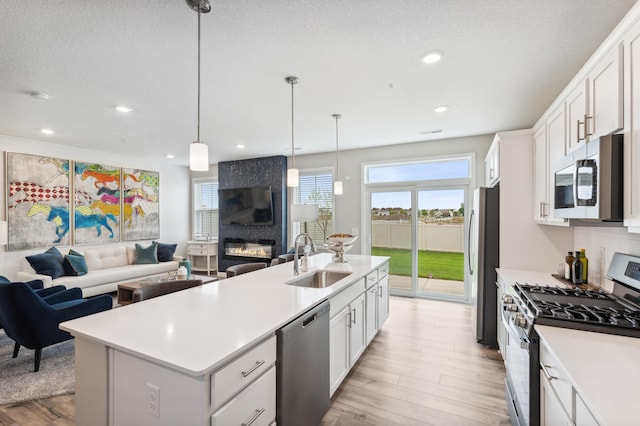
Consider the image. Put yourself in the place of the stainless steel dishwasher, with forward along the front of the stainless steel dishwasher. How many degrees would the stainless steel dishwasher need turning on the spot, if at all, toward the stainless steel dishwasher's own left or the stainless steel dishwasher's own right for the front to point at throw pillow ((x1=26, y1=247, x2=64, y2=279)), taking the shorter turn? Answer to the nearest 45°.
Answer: approximately 180°

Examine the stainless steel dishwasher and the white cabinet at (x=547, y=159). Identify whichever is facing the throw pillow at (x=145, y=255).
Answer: the white cabinet

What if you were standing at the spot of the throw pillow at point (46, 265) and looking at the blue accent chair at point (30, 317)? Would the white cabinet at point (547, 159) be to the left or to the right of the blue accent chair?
left

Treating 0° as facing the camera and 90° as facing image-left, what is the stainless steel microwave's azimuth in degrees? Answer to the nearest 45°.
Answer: approximately 45°

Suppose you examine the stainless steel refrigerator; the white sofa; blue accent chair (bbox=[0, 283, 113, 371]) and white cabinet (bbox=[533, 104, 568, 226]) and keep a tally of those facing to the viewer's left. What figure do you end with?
2

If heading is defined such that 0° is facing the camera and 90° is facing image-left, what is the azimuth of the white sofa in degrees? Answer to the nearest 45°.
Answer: approximately 315°

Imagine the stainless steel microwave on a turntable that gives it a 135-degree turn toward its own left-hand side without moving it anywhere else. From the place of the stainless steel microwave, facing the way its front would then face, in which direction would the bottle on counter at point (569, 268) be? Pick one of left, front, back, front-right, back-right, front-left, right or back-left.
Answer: left

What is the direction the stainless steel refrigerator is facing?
to the viewer's left

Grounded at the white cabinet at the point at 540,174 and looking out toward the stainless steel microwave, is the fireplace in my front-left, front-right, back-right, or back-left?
back-right

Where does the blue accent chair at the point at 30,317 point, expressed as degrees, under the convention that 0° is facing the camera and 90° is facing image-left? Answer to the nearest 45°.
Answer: approximately 225°

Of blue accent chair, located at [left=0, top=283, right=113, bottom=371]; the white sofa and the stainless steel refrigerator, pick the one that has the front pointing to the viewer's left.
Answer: the stainless steel refrigerator

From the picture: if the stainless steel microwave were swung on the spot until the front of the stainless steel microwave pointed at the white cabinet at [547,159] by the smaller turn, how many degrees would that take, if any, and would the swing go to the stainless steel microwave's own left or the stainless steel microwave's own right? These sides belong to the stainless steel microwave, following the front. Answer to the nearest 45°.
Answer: approximately 135° to the stainless steel microwave's own right

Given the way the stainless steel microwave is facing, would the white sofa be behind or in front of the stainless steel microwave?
in front

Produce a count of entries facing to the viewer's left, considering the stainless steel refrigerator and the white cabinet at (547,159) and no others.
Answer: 2

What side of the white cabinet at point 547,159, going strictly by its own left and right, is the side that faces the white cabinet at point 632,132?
left
